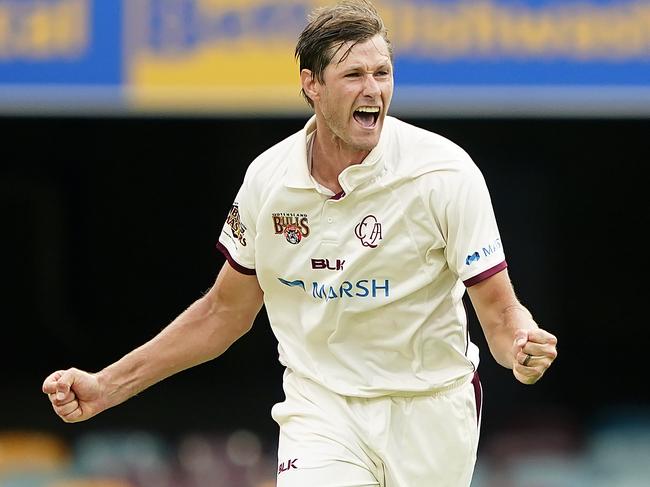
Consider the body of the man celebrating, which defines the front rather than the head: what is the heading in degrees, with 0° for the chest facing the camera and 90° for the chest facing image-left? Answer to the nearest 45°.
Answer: approximately 0°

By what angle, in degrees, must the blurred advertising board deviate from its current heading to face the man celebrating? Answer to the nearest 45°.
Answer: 0° — it already faces them

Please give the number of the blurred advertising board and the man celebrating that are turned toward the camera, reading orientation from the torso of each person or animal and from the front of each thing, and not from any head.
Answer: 2

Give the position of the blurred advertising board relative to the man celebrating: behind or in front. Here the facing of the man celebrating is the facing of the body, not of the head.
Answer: behind

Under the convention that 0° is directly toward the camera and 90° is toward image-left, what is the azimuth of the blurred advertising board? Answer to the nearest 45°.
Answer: approximately 0°

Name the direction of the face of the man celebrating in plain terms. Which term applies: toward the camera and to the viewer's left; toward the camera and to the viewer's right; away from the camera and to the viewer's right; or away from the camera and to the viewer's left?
toward the camera and to the viewer's right
